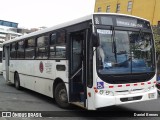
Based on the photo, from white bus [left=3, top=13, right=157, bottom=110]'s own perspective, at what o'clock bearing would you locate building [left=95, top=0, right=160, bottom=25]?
The building is roughly at 8 o'clock from the white bus.

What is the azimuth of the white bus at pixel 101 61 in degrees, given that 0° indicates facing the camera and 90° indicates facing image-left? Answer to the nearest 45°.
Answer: approximately 315°
